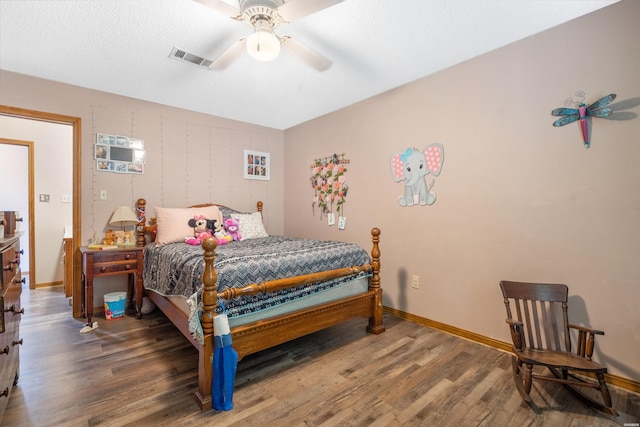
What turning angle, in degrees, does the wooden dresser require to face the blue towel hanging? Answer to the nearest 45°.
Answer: approximately 45° to its right

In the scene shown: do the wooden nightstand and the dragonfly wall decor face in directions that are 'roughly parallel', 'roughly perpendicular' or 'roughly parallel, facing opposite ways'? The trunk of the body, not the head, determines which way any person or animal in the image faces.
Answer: roughly perpendicular

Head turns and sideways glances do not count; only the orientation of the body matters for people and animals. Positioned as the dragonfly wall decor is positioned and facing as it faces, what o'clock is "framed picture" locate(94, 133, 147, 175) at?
The framed picture is roughly at 2 o'clock from the dragonfly wall decor.

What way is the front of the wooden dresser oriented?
to the viewer's right

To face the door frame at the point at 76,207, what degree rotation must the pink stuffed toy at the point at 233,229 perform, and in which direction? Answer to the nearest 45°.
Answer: approximately 90° to its right

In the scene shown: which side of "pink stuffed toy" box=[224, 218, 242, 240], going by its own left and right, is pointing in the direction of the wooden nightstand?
right

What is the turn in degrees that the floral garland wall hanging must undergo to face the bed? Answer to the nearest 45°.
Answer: approximately 45° to its left
